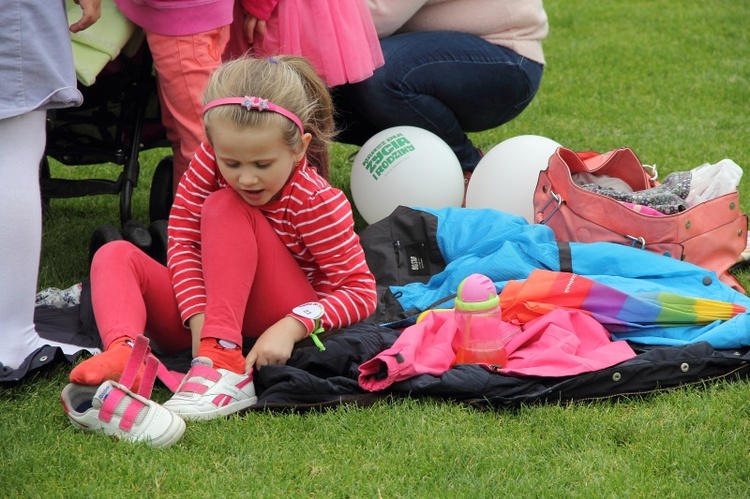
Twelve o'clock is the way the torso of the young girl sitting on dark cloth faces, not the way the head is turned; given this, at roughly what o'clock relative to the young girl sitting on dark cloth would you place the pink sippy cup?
The pink sippy cup is roughly at 8 o'clock from the young girl sitting on dark cloth.

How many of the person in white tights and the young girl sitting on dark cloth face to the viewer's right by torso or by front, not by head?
1

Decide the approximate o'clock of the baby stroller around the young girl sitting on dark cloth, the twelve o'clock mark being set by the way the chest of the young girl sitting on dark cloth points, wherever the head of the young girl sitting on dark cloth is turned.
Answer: The baby stroller is roughly at 4 o'clock from the young girl sitting on dark cloth.

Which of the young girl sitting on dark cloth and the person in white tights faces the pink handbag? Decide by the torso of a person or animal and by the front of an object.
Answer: the person in white tights

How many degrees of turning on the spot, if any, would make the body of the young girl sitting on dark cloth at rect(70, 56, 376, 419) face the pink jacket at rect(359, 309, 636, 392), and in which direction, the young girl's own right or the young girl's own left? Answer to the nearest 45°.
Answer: approximately 135° to the young girl's own left

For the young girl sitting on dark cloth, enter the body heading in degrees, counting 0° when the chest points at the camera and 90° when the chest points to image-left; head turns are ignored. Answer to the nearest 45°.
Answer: approximately 45°

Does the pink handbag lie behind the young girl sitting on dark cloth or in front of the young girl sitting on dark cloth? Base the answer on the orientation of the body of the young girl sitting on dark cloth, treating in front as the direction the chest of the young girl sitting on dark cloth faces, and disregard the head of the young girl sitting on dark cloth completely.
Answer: behind

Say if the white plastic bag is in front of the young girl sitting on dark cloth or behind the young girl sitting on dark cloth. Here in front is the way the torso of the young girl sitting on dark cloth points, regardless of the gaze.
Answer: behind

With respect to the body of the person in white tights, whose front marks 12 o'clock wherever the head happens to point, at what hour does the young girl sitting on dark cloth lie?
The young girl sitting on dark cloth is roughly at 1 o'clock from the person in white tights.

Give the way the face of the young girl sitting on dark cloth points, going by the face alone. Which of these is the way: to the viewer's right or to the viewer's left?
to the viewer's left

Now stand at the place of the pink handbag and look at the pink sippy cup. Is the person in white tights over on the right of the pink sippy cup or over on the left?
right

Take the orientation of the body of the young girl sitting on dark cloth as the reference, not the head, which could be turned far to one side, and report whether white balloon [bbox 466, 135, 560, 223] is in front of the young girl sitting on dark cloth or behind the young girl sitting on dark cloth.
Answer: behind

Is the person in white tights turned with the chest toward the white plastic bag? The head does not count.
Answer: yes

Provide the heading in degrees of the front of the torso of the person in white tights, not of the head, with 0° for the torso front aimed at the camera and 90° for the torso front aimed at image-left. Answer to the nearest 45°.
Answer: approximately 270°

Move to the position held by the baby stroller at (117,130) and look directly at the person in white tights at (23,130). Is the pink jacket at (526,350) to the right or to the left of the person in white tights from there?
left

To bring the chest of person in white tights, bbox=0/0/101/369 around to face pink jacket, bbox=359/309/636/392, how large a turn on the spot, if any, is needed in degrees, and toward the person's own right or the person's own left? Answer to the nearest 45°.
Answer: approximately 45° to the person's own right
